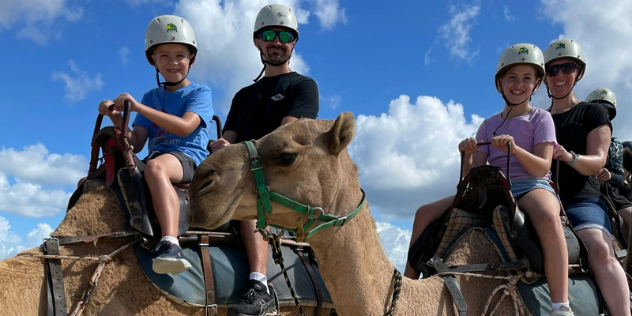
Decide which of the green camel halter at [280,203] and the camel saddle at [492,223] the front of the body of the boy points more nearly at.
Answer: the green camel halter

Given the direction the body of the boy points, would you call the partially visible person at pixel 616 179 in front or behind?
behind

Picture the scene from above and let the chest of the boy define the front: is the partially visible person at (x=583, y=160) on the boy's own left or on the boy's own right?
on the boy's own left
